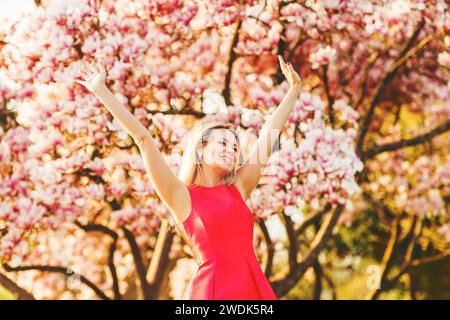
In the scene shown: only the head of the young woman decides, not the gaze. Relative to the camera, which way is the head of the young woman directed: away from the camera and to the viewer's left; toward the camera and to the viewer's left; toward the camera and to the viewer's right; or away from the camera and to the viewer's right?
toward the camera and to the viewer's right

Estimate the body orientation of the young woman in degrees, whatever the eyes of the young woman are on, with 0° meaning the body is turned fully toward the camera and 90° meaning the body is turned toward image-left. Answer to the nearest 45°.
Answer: approximately 315°
